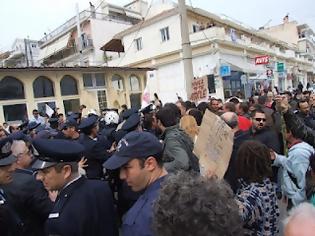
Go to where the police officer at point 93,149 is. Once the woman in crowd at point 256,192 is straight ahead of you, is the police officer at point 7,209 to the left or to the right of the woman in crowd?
right

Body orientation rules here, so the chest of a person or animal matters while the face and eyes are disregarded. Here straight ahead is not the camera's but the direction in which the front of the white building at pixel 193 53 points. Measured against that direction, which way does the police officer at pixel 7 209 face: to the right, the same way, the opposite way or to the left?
to the left

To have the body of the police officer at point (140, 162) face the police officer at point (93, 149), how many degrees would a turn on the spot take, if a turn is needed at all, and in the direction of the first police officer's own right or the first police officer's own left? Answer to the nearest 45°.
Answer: approximately 90° to the first police officer's own right

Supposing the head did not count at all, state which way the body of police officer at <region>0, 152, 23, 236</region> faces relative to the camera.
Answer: to the viewer's right

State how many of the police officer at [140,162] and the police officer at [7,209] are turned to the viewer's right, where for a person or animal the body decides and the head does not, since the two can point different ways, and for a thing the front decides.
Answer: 1

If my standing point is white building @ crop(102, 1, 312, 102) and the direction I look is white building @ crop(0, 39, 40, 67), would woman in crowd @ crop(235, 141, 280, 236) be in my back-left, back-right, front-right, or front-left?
back-left

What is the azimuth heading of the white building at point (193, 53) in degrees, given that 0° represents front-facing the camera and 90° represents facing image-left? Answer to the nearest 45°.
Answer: approximately 315°
